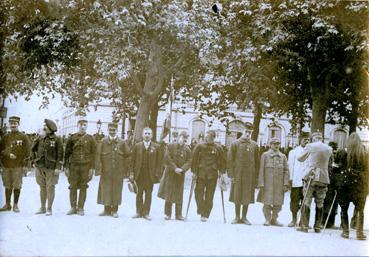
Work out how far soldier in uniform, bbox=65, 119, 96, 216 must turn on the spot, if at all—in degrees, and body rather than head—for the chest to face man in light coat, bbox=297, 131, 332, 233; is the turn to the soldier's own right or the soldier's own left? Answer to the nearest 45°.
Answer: approximately 90° to the soldier's own left

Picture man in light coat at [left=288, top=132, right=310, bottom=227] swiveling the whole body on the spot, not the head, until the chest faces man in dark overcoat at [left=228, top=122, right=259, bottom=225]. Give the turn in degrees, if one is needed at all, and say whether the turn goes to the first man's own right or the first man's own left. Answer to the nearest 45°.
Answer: approximately 135° to the first man's own right

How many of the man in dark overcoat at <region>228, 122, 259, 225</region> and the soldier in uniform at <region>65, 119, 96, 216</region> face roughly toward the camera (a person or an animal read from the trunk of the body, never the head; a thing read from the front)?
2

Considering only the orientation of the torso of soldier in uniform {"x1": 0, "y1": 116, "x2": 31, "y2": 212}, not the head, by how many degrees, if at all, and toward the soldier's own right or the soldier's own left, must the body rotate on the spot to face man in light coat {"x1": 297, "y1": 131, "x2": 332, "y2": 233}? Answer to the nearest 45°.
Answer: approximately 45° to the soldier's own left

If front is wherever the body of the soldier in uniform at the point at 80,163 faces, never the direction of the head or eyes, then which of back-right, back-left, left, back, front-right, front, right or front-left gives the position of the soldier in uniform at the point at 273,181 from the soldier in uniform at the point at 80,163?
left

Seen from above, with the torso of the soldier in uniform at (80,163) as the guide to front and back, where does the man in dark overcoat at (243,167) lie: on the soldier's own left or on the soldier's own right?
on the soldier's own left

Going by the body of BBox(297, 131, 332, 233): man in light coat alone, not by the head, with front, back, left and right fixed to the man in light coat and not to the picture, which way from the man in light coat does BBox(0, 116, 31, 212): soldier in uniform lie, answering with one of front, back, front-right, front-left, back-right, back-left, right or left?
front-left

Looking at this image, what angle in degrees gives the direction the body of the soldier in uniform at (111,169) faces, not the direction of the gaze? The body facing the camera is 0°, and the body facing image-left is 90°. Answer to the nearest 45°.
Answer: approximately 0°

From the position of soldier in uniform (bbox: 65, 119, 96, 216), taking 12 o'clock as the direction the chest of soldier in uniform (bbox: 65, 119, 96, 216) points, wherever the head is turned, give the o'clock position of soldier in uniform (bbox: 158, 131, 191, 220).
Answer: soldier in uniform (bbox: 158, 131, 191, 220) is roughly at 9 o'clock from soldier in uniform (bbox: 65, 119, 96, 216).

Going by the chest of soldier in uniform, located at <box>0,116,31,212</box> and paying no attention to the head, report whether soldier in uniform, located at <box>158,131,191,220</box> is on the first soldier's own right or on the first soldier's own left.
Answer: on the first soldier's own left

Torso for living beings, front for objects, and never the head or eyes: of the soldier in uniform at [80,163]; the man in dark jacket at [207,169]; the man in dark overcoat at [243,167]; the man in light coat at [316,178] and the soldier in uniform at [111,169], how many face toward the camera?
4
